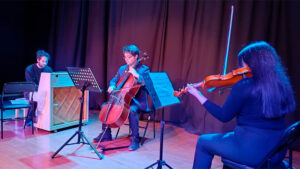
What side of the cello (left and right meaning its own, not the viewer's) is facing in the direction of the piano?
right

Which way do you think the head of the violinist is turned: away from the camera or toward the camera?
away from the camera

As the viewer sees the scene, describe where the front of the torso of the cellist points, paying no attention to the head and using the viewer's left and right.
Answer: facing the viewer and to the left of the viewer

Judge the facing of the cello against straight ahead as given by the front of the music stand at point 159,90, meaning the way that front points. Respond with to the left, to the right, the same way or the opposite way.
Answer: to the right

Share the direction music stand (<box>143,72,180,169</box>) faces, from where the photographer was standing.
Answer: facing the viewer and to the right of the viewer

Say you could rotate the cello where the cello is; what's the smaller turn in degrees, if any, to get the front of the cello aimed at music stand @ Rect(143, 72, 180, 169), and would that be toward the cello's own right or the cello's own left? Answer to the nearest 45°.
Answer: approximately 45° to the cello's own left

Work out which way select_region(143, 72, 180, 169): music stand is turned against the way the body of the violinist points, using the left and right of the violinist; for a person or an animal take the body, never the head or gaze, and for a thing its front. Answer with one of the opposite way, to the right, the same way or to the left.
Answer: the opposite way

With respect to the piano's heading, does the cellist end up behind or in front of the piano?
behind

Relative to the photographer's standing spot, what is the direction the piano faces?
facing away from the viewer and to the left of the viewer

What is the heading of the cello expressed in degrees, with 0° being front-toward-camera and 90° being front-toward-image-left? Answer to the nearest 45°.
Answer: approximately 45°

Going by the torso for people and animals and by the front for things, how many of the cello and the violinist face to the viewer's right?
0
